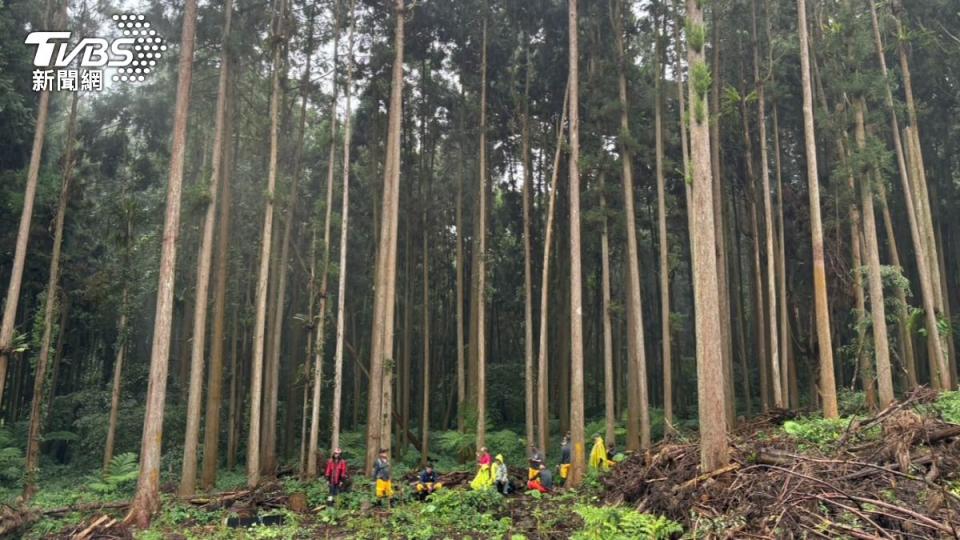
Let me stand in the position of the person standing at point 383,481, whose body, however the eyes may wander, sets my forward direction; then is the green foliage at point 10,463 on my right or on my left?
on my right

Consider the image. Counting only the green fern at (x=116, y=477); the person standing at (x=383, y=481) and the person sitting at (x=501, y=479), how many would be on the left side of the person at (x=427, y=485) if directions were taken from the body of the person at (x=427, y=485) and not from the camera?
1

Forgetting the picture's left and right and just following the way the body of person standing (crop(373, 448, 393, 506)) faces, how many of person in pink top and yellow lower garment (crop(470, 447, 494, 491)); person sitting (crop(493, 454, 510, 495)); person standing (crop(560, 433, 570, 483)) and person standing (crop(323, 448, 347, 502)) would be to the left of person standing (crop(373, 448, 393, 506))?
3

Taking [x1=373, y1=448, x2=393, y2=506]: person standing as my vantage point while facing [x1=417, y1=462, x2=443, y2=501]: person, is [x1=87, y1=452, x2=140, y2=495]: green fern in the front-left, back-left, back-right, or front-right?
back-left

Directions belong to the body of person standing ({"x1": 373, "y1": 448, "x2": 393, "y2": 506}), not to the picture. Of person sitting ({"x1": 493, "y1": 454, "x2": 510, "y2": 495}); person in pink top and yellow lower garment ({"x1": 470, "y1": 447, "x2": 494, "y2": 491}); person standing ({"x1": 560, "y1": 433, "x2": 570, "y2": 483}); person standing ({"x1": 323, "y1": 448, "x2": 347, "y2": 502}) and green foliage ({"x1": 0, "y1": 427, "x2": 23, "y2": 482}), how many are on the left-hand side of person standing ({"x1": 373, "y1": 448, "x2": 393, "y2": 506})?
3

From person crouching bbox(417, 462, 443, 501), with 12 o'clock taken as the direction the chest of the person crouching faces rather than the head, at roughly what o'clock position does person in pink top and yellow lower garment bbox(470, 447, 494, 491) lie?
The person in pink top and yellow lower garment is roughly at 9 o'clock from the person crouching.

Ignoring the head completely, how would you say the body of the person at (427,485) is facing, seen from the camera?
toward the camera

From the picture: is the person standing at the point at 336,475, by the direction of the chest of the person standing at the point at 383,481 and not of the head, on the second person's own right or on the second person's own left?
on the second person's own right

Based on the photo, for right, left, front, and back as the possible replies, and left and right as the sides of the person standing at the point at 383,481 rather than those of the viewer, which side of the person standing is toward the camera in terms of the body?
front

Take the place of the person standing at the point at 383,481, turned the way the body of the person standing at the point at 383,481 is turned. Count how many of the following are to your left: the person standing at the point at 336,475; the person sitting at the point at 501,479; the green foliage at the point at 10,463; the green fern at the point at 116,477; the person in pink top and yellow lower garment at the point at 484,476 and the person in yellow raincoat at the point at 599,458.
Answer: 3

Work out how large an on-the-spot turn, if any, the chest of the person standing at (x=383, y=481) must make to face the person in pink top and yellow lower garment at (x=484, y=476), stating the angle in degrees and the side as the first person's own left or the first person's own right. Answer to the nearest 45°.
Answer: approximately 90° to the first person's own left

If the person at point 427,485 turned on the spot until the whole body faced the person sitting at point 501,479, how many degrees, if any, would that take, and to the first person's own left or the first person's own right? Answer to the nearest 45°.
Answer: approximately 90° to the first person's own left

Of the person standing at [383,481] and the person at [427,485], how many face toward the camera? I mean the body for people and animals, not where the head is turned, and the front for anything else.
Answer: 2

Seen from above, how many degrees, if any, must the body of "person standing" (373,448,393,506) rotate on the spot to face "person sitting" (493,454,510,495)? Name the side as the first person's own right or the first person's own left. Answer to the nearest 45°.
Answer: approximately 90° to the first person's own left

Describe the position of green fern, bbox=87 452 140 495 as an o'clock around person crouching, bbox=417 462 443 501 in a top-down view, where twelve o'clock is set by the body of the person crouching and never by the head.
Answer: The green fern is roughly at 4 o'clock from the person crouching.

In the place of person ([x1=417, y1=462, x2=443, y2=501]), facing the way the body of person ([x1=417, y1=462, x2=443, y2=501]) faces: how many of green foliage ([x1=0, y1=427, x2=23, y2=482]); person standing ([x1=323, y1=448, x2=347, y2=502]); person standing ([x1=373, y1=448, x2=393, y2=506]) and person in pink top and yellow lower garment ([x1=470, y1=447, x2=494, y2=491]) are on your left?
1
